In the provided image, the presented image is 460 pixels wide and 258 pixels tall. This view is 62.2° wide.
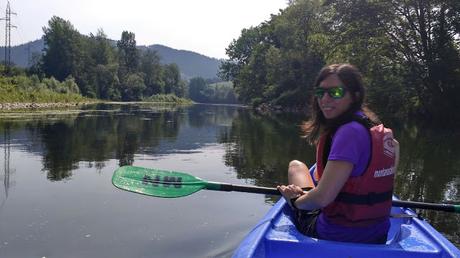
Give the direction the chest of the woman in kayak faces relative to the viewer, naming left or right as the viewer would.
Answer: facing away from the viewer and to the left of the viewer
